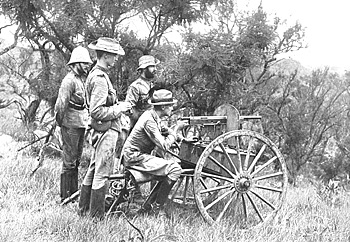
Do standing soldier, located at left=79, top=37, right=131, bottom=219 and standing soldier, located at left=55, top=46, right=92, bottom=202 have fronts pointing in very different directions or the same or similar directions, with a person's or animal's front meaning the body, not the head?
same or similar directions

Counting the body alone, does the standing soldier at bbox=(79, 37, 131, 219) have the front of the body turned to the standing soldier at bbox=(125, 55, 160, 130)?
no

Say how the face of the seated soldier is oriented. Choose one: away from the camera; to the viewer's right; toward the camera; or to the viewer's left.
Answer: to the viewer's right

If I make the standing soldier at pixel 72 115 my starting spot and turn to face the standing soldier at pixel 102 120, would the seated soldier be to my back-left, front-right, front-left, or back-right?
front-left

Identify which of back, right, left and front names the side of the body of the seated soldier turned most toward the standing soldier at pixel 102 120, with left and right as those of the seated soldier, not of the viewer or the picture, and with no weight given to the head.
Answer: back

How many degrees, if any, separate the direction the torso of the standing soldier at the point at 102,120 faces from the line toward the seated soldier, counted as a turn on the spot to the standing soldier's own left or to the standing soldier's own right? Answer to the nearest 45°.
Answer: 0° — they already face them

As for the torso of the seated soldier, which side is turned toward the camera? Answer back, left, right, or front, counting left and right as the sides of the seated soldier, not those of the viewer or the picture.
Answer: right

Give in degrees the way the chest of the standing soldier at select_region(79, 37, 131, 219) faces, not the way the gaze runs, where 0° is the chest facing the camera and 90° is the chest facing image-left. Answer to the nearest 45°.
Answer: approximately 270°

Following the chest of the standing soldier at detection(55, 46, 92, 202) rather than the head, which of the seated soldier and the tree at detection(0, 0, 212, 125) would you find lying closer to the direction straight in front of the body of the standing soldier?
the seated soldier

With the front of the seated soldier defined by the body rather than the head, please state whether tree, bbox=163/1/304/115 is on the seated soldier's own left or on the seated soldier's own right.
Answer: on the seated soldier's own left

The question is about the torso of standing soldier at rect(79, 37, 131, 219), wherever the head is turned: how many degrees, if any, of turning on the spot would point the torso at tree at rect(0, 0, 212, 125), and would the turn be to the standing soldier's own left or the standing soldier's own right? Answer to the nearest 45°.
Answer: approximately 90° to the standing soldier's own left

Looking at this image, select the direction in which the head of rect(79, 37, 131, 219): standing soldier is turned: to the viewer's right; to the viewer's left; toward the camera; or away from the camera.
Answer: to the viewer's right

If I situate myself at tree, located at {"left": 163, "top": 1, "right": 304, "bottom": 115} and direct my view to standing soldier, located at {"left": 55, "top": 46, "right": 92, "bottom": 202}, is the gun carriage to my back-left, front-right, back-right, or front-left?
front-left

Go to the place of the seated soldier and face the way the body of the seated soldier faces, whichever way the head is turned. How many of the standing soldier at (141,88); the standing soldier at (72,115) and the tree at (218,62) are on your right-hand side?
0

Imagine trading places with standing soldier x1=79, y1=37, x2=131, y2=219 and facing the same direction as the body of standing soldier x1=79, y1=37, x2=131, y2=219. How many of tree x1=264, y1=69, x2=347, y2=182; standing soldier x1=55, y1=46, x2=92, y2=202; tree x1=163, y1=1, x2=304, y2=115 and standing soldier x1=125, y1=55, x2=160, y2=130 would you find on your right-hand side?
0

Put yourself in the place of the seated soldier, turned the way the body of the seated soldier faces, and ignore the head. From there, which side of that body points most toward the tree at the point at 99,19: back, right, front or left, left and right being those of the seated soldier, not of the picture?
left

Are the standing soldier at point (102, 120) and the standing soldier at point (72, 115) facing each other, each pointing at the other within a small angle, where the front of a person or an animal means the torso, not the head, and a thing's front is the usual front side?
no
